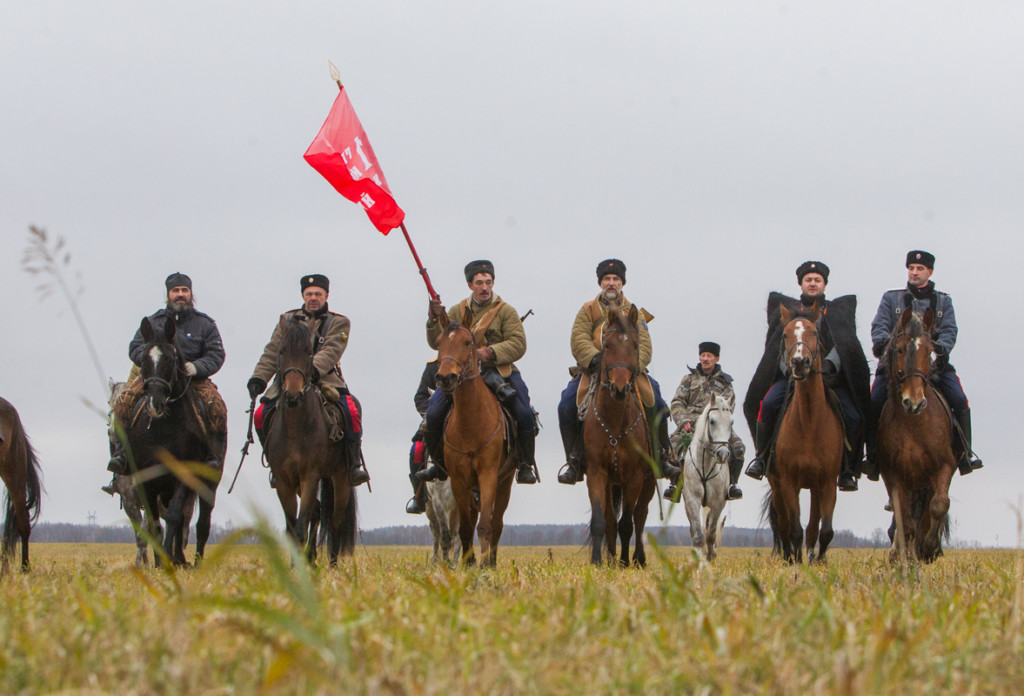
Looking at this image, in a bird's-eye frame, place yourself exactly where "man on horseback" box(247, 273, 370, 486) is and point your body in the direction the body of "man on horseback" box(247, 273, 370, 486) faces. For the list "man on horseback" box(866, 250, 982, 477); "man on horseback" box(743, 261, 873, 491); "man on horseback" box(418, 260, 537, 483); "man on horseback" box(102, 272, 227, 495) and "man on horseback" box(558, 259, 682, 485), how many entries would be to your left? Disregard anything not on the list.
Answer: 4

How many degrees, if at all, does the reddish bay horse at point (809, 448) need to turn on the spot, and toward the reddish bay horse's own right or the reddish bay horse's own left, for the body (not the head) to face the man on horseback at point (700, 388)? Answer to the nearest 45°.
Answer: approximately 180°

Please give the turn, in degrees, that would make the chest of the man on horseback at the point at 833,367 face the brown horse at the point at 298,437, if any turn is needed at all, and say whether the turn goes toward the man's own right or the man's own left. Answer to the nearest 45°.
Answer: approximately 90° to the man's own right

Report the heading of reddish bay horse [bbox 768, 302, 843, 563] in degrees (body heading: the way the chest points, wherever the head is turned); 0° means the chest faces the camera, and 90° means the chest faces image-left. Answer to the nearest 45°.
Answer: approximately 0°

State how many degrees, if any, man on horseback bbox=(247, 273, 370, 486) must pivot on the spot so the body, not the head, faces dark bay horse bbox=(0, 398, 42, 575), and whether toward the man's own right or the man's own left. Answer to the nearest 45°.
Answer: approximately 135° to the man's own right

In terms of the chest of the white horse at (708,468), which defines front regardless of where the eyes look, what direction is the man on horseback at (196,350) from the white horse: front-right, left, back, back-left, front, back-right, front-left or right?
front-right

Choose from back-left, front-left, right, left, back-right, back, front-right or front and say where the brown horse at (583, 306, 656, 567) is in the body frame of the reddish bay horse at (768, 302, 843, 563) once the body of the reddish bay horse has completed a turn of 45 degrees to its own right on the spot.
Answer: front-right

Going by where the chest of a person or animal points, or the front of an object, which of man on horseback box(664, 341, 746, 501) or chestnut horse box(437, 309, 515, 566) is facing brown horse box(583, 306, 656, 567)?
the man on horseback

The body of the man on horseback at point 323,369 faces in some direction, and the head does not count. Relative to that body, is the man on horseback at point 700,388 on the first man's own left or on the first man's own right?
on the first man's own left
